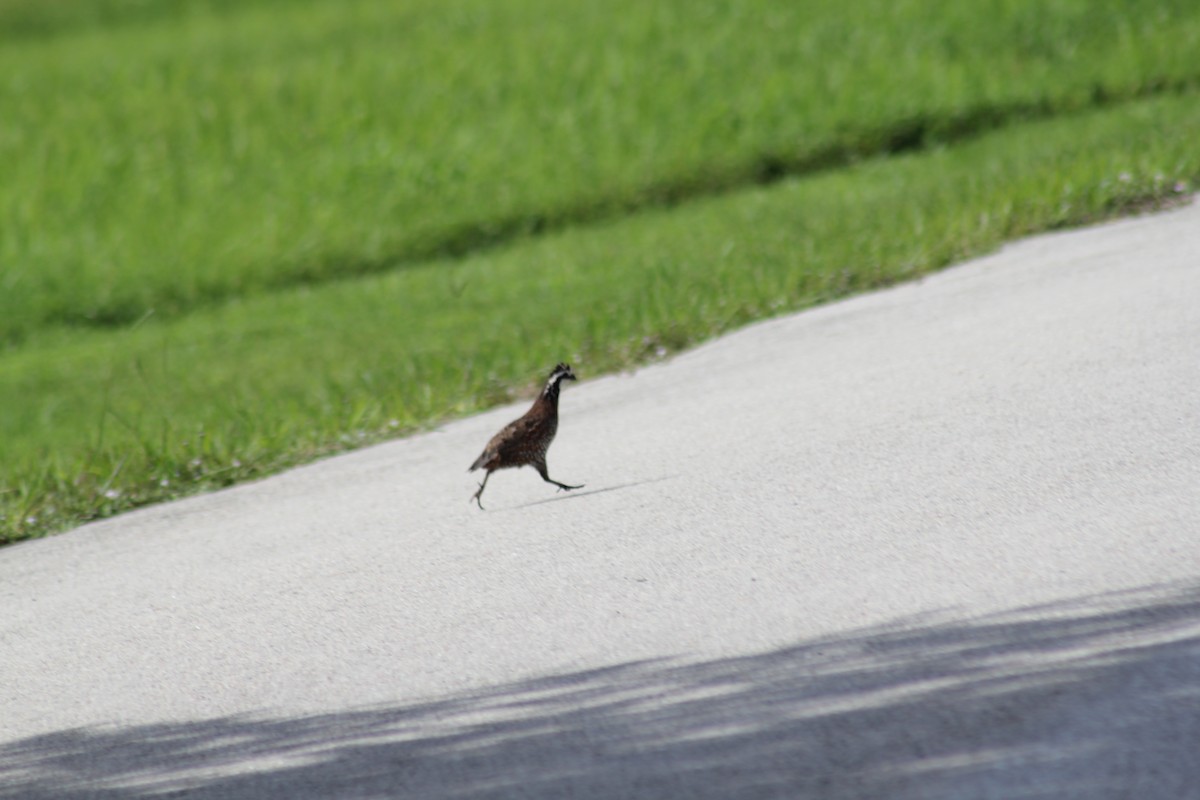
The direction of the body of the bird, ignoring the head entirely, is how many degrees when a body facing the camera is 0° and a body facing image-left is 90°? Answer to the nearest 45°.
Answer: approximately 270°
